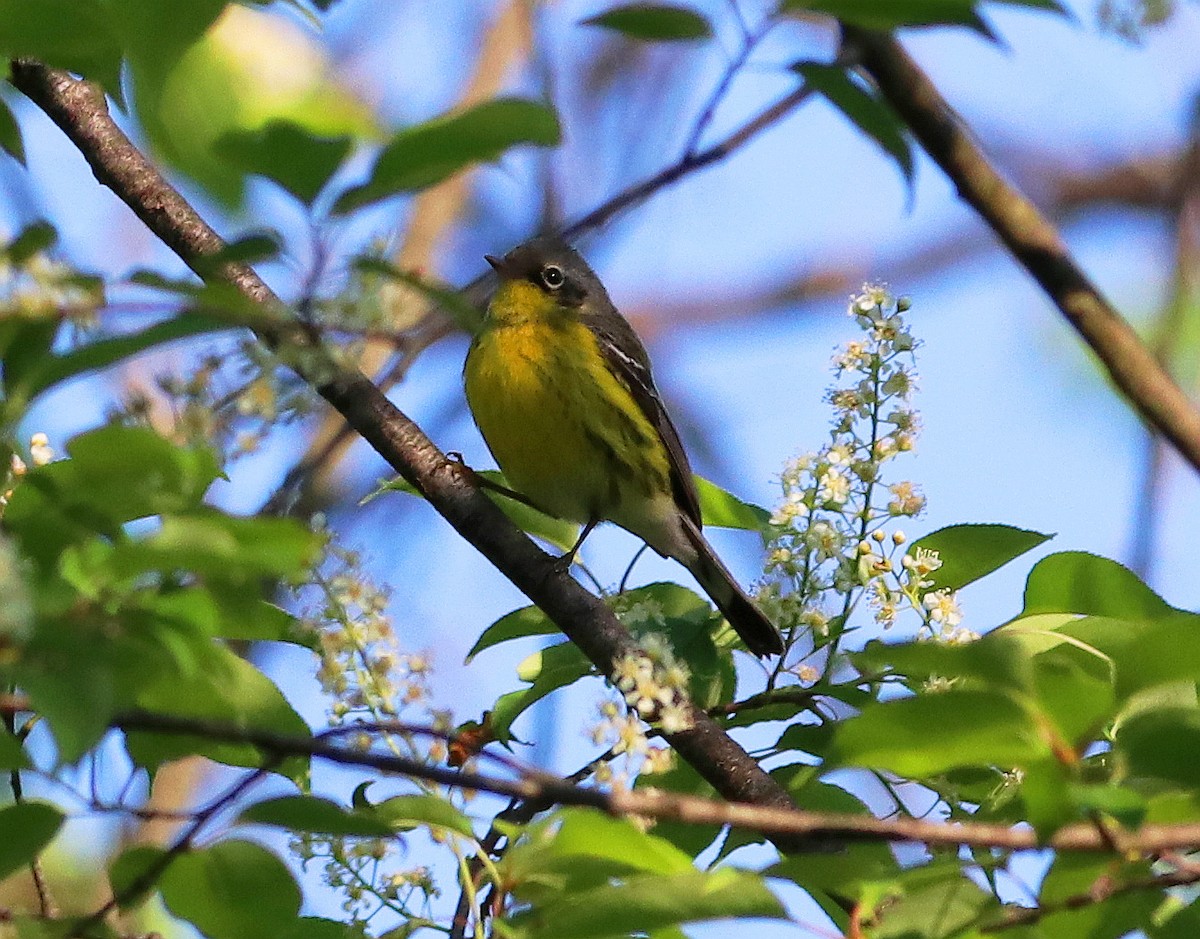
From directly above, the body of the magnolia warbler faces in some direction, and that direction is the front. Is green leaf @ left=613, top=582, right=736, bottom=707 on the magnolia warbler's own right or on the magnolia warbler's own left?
on the magnolia warbler's own left

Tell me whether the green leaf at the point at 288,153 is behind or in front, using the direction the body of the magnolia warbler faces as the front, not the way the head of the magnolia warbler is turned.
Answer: in front

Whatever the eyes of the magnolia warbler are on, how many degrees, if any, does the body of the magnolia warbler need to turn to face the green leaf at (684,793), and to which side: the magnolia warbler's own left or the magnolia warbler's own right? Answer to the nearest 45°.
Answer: approximately 45° to the magnolia warbler's own left

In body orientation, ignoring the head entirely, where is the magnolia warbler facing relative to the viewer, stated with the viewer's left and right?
facing the viewer and to the left of the viewer

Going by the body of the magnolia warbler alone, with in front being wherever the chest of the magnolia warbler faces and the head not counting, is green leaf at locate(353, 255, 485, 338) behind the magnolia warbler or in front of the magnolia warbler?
in front

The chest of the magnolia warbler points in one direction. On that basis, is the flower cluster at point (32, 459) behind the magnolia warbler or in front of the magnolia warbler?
in front

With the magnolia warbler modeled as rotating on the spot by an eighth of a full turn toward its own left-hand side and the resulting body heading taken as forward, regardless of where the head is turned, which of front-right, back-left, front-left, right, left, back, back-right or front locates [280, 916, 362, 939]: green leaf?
front
